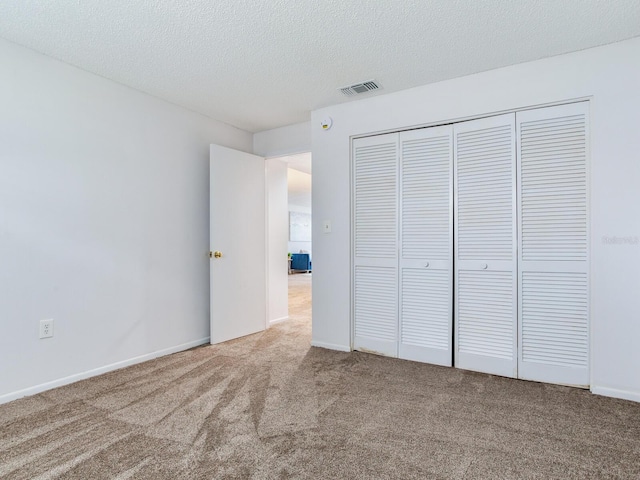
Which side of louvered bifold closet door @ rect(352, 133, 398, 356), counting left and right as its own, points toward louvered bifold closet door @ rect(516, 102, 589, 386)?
left

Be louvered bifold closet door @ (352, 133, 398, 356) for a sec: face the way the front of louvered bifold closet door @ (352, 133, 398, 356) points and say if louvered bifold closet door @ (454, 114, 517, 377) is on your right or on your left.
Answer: on your left

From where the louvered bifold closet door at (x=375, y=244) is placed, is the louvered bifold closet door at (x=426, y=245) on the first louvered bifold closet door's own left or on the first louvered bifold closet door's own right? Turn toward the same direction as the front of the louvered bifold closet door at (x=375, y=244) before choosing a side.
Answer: on the first louvered bifold closet door's own left

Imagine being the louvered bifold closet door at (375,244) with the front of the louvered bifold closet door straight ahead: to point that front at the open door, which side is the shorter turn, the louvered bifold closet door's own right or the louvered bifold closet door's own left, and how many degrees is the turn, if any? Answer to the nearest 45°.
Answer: approximately 90° to the louvered bifold closet door's own right
